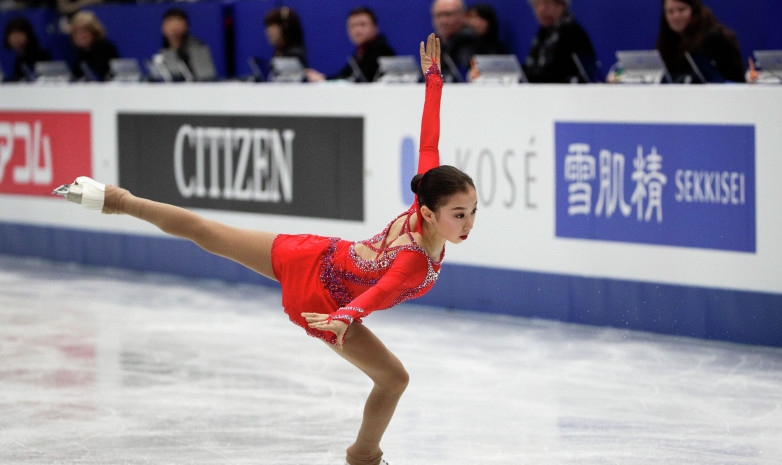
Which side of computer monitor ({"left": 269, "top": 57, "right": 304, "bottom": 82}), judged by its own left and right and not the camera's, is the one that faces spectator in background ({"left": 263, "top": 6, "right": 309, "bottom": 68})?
front

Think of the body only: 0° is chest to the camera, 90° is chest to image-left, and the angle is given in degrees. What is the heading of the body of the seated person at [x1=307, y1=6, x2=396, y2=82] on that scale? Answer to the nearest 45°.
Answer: approximately 45°

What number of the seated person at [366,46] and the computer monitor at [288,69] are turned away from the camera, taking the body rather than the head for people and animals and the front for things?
1

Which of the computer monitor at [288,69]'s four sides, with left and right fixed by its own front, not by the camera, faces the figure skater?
back

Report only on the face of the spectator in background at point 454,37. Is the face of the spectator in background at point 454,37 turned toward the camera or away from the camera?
toward the camera

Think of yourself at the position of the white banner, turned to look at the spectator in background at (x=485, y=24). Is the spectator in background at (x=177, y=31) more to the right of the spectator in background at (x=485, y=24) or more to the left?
left

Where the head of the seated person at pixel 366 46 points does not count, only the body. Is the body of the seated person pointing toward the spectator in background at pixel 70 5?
no

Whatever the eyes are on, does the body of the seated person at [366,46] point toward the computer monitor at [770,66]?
no

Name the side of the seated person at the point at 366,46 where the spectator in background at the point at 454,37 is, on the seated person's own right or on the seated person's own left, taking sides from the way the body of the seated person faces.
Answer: on the seated person's own left

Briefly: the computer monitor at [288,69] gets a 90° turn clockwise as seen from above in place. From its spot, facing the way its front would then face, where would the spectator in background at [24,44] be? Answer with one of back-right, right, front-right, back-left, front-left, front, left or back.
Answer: back-left

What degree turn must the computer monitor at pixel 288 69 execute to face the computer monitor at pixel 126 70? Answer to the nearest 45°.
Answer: approximately 45° to its left

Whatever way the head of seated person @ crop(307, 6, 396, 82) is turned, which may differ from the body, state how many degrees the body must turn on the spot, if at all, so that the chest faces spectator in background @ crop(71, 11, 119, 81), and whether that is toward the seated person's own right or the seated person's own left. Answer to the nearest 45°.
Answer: approximately 90° to the seated person's own right

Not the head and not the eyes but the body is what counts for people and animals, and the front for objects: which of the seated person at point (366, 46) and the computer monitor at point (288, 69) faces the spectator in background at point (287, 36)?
the computer monitor

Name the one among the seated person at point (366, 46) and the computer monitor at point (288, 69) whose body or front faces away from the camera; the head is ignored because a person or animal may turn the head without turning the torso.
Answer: the computer monitor

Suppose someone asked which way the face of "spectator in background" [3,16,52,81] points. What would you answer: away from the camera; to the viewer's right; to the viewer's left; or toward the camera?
toward the camera

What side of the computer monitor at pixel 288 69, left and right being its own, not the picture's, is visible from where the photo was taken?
back

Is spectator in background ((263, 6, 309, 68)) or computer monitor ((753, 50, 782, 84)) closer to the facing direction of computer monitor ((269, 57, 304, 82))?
the spectator in background

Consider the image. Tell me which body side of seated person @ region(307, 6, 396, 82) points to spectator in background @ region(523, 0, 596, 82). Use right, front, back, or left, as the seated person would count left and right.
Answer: left

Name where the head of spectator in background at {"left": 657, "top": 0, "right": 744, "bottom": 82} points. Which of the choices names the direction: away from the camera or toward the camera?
toward the camera

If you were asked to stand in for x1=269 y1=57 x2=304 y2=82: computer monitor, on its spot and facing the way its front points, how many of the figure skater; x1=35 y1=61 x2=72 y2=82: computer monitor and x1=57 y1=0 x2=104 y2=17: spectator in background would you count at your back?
1
